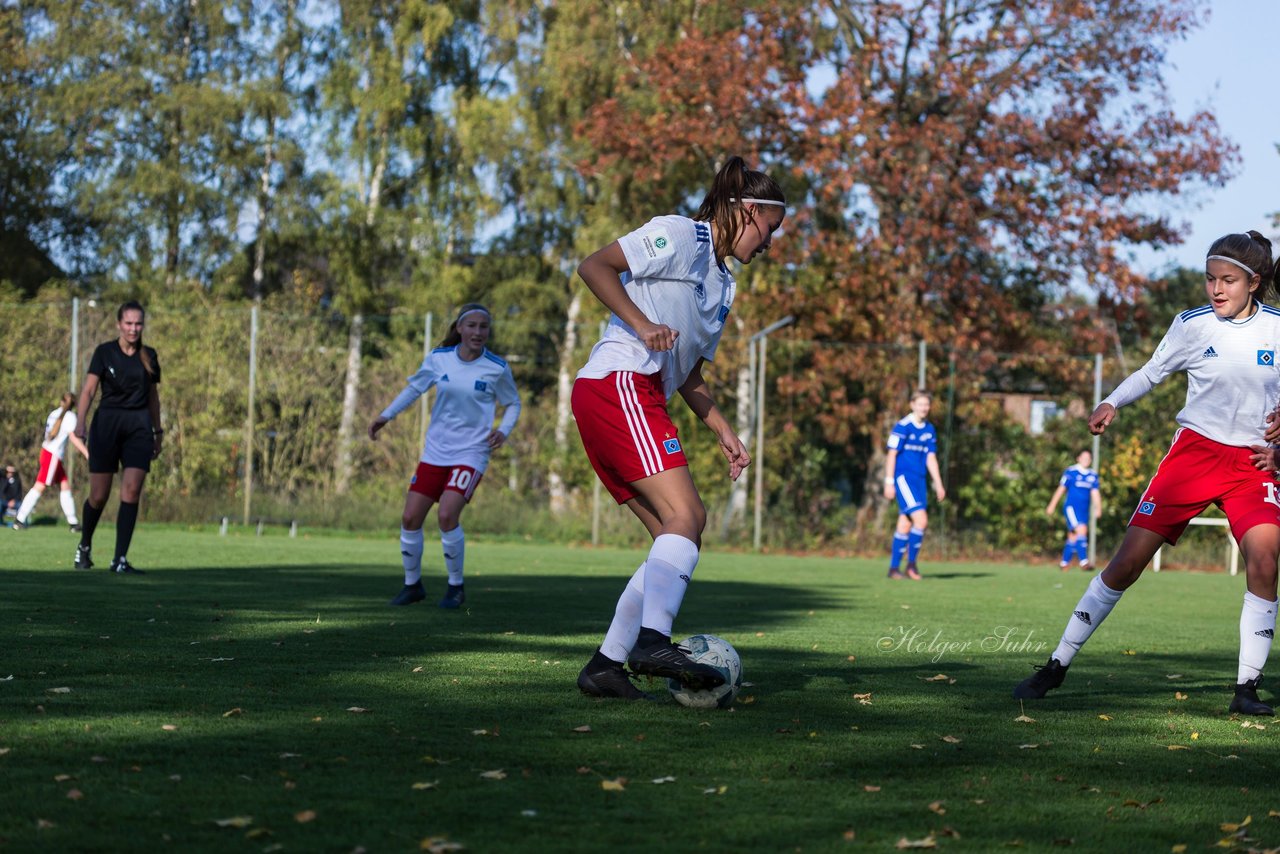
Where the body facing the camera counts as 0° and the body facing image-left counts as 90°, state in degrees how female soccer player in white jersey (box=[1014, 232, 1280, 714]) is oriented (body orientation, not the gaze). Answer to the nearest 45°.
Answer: approximately 0°

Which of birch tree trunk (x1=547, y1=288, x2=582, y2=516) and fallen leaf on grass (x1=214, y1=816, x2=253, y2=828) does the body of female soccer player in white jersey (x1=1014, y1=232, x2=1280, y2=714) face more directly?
the fallen leaf on grass

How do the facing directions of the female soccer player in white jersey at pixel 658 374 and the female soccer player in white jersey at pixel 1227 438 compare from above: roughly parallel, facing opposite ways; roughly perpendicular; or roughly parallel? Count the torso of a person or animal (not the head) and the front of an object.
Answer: roughly perpendicular

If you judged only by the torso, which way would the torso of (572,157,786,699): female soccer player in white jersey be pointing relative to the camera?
to the viewer's right

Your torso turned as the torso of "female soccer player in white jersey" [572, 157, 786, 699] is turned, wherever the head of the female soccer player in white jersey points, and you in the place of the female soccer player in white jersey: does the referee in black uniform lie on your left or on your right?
on your left

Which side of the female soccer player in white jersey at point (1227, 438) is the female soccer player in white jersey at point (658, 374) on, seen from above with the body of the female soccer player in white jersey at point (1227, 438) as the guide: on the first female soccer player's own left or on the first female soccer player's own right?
on the first female soccer player's own right

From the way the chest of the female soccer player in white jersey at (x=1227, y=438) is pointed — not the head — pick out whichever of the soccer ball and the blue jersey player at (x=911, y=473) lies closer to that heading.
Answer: the soccer ball

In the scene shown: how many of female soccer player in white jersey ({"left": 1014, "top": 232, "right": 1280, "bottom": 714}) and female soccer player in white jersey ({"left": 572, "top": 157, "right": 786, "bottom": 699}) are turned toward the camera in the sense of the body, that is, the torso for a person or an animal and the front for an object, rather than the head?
1

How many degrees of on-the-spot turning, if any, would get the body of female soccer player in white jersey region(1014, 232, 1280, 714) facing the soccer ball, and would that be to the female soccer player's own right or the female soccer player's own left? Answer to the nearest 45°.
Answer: approximately 45° to the female soccer player's own right

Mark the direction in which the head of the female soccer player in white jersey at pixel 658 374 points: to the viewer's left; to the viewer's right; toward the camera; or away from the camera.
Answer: to the viewer's right

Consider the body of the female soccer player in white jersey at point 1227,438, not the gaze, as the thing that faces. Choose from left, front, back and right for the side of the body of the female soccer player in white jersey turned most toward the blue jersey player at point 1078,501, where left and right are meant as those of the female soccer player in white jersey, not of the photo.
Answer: back
